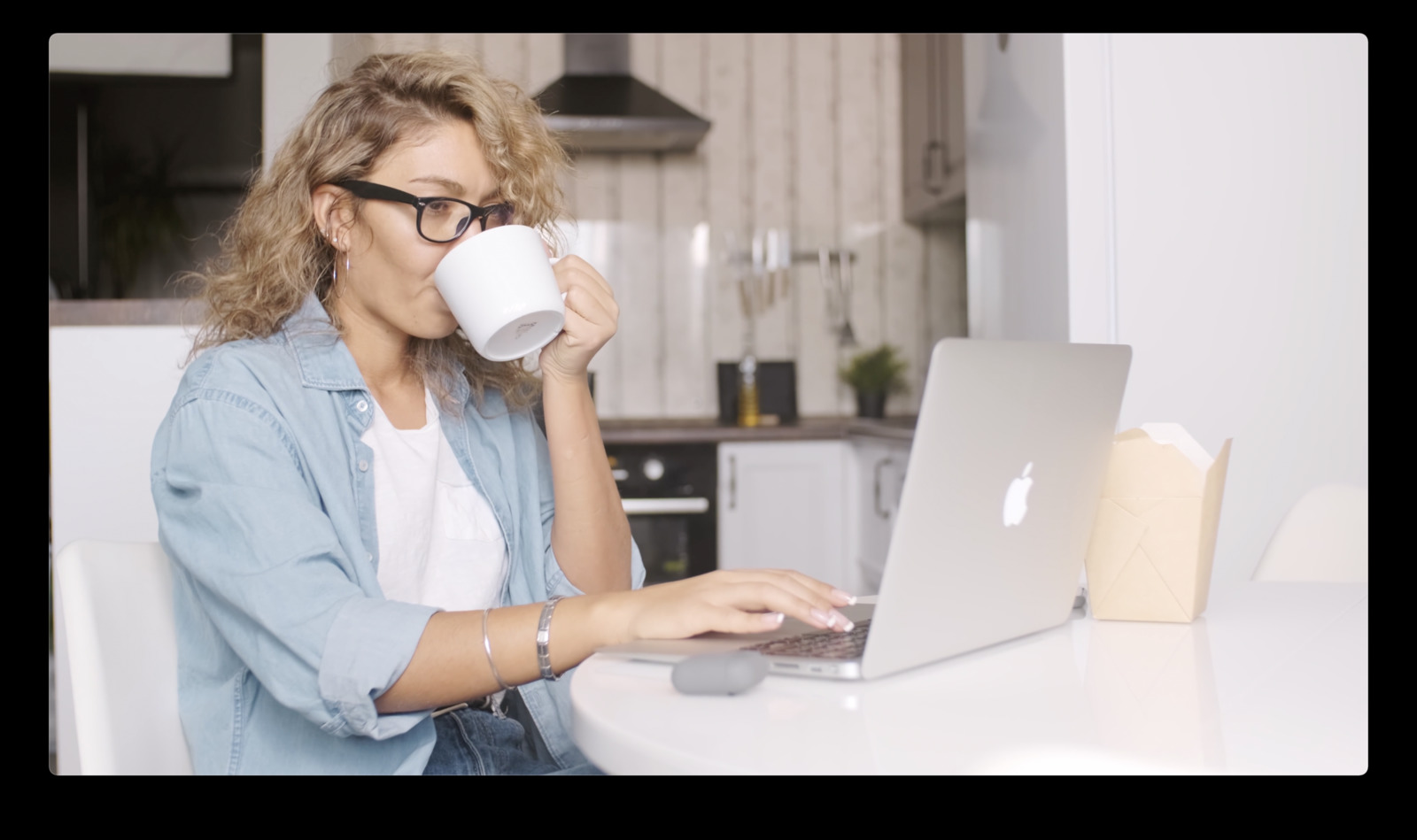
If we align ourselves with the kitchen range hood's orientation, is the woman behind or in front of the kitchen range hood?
in front

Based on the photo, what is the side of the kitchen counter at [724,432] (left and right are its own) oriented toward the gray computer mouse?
front

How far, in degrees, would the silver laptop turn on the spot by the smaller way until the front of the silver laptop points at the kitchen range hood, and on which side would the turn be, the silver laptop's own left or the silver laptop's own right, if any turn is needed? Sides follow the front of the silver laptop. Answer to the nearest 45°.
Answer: approximately 45° to the silver laptop's own right

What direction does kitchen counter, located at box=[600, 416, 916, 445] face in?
toward the camera

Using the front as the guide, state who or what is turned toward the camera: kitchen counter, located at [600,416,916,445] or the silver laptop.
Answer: the kitchen counter

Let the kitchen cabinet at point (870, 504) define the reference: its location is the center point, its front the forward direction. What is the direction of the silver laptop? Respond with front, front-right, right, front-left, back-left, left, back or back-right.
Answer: front-left

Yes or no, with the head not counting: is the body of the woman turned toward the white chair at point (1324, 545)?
no

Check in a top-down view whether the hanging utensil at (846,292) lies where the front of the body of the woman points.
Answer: no

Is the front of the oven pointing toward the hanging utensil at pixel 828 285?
no

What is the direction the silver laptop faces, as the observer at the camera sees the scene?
facing away from the viewer and to the left of the viewer

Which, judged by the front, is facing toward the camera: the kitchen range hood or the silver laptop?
the kitchen range hood

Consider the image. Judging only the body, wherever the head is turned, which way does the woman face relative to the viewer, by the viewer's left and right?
facing the viewer and to the right of the viewer

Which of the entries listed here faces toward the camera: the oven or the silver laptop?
the oven

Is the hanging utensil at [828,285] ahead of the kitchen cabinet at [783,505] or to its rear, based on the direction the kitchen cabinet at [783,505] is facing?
to the rear

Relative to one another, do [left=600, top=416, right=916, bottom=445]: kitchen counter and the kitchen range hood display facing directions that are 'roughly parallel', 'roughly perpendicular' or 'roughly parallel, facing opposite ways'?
roughly parallel

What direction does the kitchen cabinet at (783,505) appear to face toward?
toward the camera
